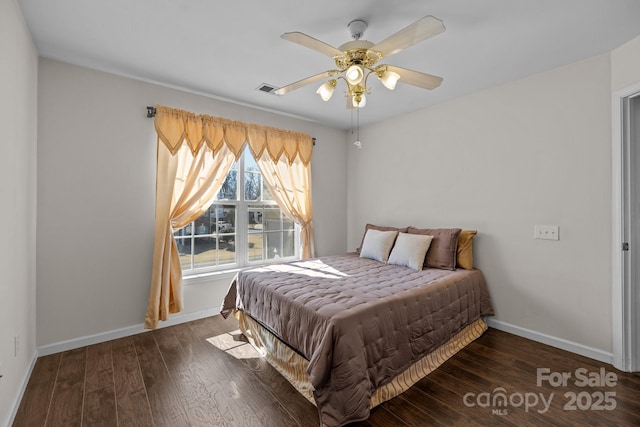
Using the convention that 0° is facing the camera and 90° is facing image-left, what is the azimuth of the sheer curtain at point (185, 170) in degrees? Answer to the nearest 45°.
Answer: approximately 315°

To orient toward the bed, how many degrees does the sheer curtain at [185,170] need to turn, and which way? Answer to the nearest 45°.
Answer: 0° — it already faces it

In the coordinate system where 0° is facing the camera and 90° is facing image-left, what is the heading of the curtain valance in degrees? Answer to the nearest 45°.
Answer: approximately 315°

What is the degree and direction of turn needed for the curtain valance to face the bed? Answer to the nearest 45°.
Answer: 0° — it already faces it

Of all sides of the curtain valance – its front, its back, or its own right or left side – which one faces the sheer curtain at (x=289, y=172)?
left

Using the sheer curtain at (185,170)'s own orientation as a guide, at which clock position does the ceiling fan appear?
The ceiling fan is roughly at 12 o'clock from the sheer curtain.

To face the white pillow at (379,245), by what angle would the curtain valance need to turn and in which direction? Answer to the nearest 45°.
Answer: approximately 45° to its left

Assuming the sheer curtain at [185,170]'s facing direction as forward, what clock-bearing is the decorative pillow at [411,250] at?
The decorative pillow is roughly at 11 o'clock from the sheer curtain.
